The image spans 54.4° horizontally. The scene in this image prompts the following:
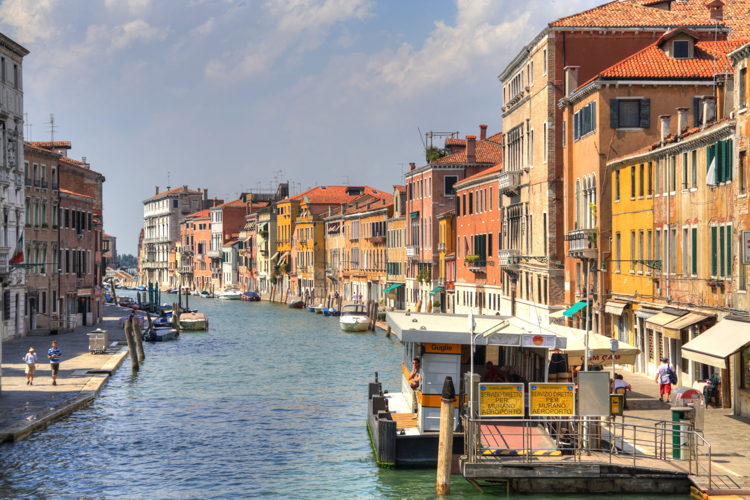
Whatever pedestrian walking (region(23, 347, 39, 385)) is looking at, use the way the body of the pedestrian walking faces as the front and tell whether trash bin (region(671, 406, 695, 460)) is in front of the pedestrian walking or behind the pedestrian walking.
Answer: in front

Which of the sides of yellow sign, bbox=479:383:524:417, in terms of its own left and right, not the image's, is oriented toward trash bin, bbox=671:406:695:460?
left

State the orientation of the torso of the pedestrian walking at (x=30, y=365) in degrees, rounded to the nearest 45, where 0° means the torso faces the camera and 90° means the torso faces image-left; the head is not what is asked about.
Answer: approximately 0°

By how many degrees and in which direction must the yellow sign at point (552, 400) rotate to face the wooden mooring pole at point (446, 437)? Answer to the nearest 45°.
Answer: approximately 90° to its right

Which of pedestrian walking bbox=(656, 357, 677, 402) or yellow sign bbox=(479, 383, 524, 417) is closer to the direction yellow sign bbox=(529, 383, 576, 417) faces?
the yellow sign

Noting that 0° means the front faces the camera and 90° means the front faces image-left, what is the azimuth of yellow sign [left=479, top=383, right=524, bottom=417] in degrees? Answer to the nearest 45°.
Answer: approximately 0°

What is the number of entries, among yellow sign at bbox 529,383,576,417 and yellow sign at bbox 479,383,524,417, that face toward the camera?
2

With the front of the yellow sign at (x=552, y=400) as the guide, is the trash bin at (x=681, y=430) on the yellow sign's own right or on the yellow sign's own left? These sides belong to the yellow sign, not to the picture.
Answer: on the yellow sign's own left

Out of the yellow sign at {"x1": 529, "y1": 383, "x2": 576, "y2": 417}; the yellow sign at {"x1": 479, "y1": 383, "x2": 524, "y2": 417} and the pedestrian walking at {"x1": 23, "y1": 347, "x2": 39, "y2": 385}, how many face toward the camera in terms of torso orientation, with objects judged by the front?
3

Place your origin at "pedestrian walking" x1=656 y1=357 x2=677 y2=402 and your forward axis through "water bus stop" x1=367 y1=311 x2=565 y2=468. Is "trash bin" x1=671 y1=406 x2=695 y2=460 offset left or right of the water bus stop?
left
